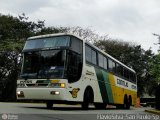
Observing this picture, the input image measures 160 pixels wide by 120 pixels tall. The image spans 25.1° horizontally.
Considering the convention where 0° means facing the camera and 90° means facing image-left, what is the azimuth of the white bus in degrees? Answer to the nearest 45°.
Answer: approximately 45°
